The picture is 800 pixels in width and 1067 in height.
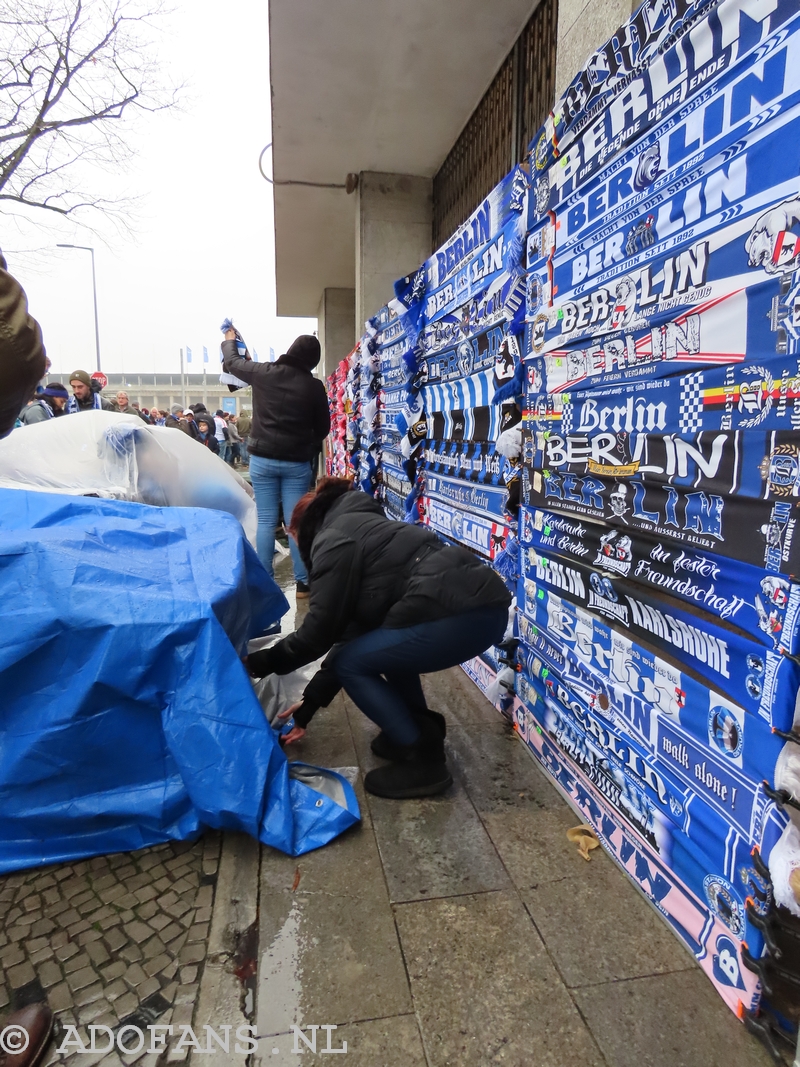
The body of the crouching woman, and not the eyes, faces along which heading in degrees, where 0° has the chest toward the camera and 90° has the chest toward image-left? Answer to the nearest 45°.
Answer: approximately 90°

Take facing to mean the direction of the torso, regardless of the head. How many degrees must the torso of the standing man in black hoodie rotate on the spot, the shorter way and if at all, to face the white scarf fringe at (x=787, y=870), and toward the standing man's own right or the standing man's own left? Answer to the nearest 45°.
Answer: approximately 180°

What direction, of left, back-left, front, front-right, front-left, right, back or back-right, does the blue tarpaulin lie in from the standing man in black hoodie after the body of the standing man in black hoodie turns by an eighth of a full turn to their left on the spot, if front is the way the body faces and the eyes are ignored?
back-left

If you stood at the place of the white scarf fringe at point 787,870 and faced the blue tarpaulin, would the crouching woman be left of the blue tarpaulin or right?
right

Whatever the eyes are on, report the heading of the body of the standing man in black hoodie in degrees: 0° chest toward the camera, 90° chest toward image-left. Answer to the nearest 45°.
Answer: approximately 180°

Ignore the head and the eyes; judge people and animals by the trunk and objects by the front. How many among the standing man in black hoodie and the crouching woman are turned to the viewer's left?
1

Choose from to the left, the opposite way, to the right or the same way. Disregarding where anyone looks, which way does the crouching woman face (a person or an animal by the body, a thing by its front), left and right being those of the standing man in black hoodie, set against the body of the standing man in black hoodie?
to the left

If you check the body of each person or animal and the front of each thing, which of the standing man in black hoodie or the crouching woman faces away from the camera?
the standing man in black hoodie

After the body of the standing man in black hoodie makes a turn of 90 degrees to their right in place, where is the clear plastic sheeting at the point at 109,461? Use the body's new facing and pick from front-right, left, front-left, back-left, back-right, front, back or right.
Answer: back-right

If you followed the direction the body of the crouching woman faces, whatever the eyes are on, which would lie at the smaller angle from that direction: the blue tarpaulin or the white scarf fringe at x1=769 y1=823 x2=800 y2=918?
the blue tarpaulin
